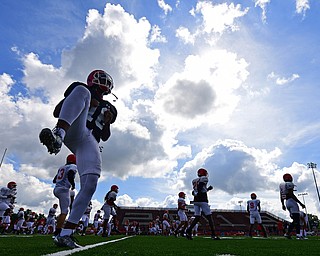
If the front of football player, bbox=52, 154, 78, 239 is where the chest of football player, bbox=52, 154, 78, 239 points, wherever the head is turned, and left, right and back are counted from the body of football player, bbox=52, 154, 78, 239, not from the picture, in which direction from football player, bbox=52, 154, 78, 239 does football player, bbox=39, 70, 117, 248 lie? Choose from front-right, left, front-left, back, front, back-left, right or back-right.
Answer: back-right

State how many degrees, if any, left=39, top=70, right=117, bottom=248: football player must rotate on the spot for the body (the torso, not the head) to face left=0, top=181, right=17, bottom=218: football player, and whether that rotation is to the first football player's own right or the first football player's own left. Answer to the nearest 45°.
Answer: approximately 135° to the first football player's own left

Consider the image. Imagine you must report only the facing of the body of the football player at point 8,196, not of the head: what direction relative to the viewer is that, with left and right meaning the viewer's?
facing to the right of the viewer

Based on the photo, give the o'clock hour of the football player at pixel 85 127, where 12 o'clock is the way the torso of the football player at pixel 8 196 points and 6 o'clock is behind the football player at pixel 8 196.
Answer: the football player at pixel 85 127 is roughly at 3 o'clock from the football player at pixel 8 196.

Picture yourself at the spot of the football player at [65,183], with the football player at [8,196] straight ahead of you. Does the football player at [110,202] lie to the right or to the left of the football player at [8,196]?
right
